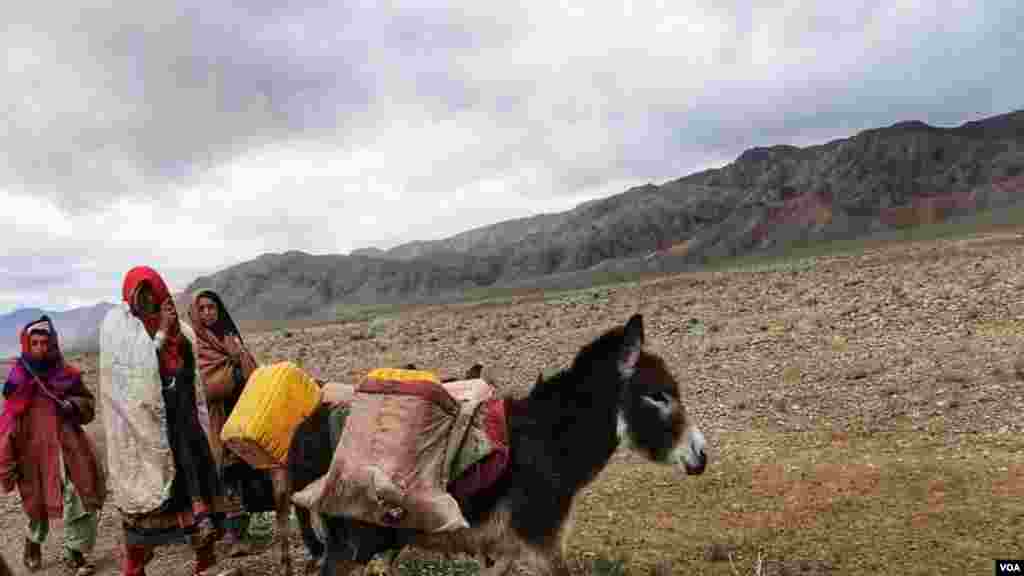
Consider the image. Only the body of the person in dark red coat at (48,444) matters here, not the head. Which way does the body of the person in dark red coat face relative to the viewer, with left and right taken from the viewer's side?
facing the viewer

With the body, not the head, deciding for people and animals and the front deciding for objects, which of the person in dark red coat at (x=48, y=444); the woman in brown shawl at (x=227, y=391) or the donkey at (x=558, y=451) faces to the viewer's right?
the donkey

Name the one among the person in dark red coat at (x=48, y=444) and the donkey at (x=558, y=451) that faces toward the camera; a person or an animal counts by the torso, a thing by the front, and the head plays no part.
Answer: the person in dark red coat

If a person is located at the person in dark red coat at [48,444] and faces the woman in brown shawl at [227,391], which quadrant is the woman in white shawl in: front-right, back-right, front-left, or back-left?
front-right

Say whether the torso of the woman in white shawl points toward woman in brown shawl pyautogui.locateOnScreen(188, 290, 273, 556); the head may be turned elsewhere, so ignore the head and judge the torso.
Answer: no

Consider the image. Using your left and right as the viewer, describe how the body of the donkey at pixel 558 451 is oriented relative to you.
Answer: facing to the right of the viewer

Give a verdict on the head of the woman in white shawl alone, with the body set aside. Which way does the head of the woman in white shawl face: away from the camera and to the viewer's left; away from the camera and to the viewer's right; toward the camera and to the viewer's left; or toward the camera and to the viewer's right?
toward the camera and to the viewer's right

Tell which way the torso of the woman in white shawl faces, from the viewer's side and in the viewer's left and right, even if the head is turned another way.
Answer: facing the viewer and to the right of the viewer

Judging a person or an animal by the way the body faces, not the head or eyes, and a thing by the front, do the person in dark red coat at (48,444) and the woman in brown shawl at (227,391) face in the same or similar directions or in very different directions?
same or similar directions

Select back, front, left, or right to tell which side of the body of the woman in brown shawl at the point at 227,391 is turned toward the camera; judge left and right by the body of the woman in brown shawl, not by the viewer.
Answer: front

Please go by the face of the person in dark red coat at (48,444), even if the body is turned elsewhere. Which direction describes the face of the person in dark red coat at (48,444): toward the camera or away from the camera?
toward the camera

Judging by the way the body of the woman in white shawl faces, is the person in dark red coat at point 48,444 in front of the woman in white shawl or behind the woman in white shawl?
behind

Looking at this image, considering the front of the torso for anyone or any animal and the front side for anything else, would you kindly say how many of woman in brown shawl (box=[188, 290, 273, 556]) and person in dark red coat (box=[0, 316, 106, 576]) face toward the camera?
2

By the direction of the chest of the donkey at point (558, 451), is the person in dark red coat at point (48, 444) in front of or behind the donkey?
behind

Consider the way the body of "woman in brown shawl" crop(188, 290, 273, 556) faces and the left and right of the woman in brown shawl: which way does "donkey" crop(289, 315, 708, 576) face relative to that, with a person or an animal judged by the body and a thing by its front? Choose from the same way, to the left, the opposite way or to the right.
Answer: to the left

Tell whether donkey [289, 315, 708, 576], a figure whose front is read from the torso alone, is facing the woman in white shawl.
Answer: no

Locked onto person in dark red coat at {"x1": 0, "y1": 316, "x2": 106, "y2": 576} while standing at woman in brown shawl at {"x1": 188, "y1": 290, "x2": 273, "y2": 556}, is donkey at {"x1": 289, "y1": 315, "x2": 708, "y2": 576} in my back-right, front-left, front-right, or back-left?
back-left
